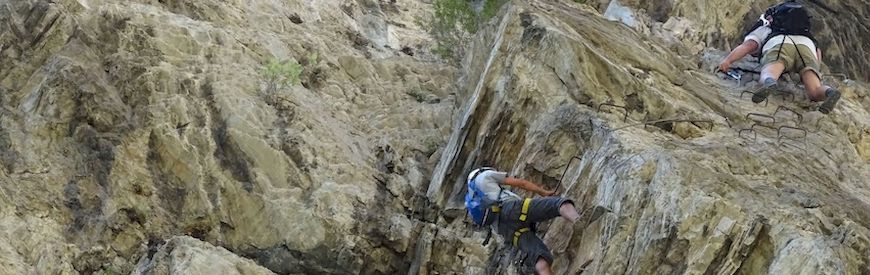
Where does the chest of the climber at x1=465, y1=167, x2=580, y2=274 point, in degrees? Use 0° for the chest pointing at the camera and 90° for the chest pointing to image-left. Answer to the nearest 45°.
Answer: approximately 270°

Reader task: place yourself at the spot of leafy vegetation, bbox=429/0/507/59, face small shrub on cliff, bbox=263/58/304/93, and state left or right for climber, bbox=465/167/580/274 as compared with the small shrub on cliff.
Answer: left

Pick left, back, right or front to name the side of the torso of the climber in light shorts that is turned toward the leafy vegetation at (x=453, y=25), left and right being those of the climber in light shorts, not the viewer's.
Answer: left

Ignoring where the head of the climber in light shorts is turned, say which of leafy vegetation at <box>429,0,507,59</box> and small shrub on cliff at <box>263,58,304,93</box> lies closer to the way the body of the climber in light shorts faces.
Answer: the leafy vegetation

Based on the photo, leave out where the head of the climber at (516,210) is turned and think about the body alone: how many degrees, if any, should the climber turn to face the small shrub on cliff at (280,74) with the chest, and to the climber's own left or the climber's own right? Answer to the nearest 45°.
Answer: approximately 135° to the climber's own left

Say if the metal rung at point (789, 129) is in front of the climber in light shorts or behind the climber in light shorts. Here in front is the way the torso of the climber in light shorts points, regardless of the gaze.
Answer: behind

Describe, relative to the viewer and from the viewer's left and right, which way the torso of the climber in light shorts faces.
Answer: facing away from the viewer

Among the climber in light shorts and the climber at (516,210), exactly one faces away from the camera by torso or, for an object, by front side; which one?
the climber in light shorts
